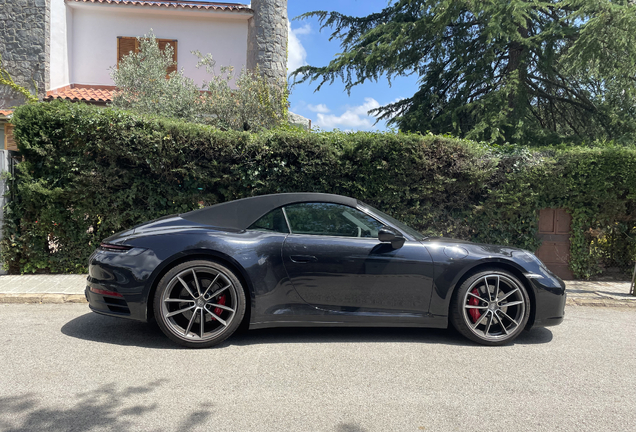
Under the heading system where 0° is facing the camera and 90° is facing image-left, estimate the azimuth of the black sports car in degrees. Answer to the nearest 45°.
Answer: approximately 270°

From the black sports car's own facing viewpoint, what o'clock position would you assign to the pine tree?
The pine tree is roughly at 10 o'clock from the black sports car.
